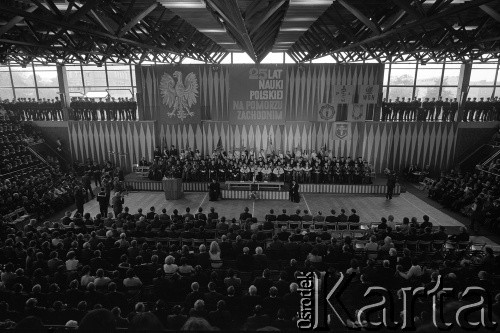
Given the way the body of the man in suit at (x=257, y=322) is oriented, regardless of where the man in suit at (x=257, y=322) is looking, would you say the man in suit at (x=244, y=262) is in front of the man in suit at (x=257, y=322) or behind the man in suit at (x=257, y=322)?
in front

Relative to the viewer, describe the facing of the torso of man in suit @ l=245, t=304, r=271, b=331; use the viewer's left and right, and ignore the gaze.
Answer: facing away from the viewer

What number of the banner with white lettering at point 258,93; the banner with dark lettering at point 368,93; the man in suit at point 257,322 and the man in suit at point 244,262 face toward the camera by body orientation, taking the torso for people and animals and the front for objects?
2

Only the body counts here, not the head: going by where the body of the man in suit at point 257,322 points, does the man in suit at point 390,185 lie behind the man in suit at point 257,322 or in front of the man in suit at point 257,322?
in front

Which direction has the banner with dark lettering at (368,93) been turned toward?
toward the camera

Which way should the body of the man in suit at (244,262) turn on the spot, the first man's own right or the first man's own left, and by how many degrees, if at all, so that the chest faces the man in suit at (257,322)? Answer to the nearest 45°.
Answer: approximately 180°

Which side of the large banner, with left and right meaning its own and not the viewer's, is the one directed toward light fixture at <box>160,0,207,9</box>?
front

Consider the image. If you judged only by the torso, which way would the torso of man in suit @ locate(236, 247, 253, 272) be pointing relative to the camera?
away from the camera

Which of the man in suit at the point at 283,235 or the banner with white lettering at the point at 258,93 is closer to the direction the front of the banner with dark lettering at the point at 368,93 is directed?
the man in suit

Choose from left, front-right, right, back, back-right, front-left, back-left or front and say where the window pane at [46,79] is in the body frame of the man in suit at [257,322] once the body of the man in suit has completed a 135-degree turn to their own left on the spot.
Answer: right

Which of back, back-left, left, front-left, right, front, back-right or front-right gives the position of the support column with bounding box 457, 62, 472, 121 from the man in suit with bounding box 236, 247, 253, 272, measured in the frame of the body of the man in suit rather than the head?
front-right

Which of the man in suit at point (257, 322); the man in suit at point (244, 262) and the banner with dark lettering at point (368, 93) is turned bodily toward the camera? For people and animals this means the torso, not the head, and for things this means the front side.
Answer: the banner with dark lettering

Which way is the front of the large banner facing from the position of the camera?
facing the viewer

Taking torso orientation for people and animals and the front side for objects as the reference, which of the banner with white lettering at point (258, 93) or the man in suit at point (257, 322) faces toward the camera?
the banner with white lettering

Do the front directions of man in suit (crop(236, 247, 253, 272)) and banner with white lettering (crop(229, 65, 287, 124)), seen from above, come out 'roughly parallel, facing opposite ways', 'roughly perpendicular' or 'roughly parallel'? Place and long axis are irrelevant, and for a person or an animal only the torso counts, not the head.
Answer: roughly parallel, facing opposite ways

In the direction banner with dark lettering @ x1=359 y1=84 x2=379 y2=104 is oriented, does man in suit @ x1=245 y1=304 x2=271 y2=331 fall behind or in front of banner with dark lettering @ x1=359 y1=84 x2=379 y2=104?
in front

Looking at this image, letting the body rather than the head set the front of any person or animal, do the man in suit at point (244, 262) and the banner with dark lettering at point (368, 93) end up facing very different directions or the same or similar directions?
very different directions

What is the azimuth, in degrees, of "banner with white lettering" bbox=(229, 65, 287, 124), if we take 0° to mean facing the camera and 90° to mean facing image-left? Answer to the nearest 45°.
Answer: approximately 0°
